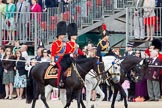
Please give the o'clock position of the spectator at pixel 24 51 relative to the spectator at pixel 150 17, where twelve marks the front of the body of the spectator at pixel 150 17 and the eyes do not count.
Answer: the spectator at pixel 24 51 is roughly at 3 o'clock from the spectator at pixel 150 17.

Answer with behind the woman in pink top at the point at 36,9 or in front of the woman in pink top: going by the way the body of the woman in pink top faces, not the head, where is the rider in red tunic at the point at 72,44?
in front

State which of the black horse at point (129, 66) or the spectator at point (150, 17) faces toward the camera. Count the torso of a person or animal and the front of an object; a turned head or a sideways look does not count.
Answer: the spectator

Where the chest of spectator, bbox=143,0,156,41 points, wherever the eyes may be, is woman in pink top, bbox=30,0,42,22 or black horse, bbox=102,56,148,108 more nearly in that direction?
the black horse

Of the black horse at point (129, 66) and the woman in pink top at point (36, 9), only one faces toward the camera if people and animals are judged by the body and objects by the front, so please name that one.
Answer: the woman in pink top

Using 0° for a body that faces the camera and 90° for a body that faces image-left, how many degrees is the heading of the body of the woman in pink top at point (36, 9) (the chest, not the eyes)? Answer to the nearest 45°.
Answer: approximately 0°
